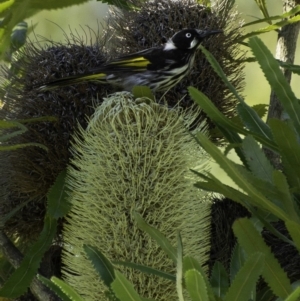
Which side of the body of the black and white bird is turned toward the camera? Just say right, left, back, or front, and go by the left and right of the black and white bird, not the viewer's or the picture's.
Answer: right
